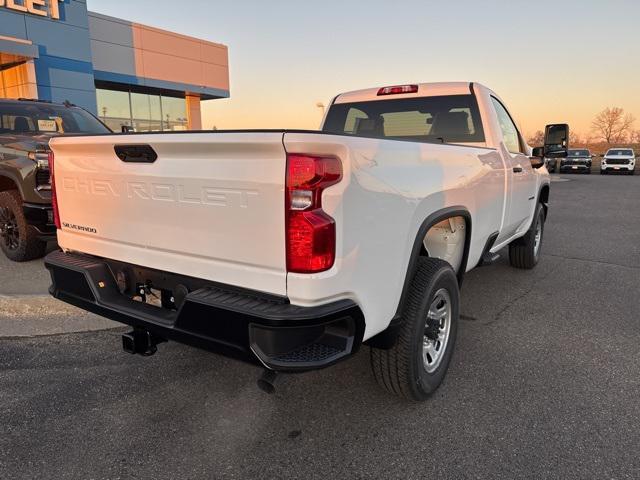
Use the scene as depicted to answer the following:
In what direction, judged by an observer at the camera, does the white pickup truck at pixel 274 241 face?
facing away from the viewer and to the right of the viewer

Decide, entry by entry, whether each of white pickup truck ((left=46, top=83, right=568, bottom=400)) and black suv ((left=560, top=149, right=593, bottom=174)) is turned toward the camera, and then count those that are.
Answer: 1

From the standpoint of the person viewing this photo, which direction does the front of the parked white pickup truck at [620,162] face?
facing the viewer

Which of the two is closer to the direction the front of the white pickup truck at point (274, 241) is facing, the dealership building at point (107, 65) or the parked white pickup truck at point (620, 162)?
the parked white pickup truck

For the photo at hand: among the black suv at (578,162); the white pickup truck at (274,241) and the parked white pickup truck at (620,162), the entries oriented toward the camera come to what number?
2

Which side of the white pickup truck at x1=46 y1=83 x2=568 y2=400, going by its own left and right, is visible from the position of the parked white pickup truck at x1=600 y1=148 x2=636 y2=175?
front

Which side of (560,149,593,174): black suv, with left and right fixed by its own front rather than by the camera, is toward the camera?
front

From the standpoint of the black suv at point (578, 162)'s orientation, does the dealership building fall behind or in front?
in front

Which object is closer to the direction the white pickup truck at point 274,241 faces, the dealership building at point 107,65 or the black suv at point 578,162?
the black suv

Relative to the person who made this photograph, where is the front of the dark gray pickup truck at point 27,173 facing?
facing the viewer and to the right of the viewer

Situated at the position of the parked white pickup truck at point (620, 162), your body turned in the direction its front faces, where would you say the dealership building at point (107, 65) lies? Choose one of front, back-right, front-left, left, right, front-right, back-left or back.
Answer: front-right

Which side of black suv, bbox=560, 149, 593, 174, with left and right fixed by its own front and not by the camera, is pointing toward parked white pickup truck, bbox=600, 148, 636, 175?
left

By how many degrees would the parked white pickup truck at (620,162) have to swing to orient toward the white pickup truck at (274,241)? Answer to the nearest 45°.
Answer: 0° — it already faces it

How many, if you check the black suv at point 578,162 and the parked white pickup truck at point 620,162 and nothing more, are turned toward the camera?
2

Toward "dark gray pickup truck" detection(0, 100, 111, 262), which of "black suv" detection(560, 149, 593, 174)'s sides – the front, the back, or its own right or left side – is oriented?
front

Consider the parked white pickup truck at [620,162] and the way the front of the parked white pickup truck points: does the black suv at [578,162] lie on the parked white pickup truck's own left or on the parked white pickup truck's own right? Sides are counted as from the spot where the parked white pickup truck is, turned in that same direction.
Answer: on the parked white pickup truck's own right

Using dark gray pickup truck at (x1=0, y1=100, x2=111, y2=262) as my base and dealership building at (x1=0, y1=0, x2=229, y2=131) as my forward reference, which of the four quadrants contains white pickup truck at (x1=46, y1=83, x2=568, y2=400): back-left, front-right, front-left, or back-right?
back-right
